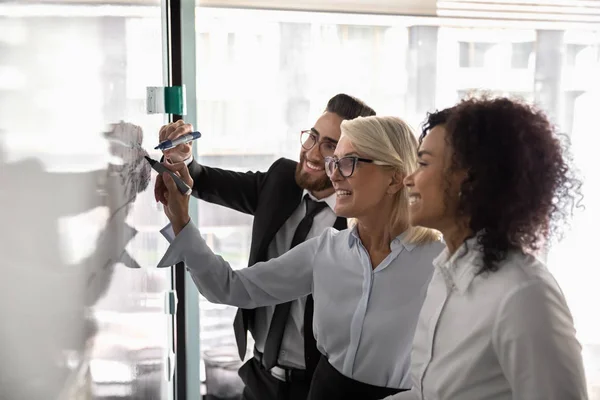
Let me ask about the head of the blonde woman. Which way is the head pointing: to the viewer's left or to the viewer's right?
to the viewer's left

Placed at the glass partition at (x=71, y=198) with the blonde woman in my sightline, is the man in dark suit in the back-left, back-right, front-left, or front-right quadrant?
front-left

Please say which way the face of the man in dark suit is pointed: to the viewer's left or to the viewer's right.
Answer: to the viewer's left

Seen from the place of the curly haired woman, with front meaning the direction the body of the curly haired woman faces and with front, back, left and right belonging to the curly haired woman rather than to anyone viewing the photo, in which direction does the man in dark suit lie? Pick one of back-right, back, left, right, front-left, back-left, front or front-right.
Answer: front-right

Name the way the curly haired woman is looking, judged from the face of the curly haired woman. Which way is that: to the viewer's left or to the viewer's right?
to the viewer's left

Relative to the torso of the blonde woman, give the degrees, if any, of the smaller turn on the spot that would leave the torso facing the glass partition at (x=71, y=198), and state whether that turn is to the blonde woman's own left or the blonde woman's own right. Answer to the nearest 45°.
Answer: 0° — they already face it

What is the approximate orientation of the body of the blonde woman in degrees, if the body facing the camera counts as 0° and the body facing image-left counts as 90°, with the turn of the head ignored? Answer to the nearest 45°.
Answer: approximately 45°

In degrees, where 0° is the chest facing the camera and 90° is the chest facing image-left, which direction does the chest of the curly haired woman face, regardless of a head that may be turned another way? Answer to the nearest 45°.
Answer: approximately 90°

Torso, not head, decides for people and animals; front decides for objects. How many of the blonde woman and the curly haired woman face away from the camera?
0
